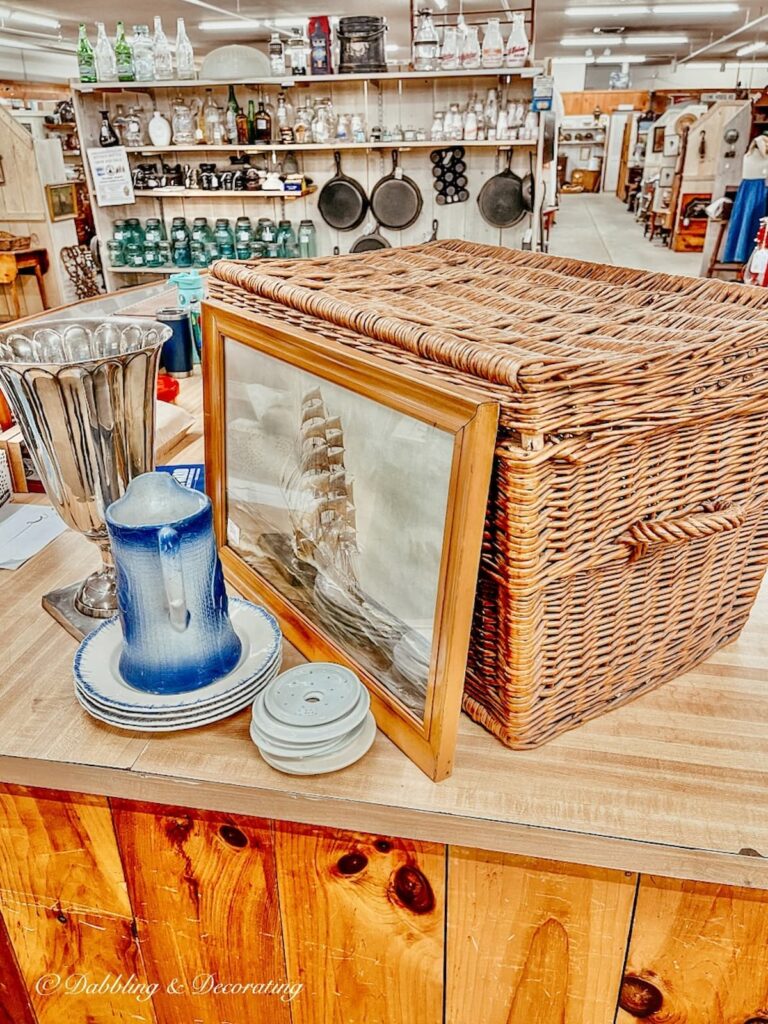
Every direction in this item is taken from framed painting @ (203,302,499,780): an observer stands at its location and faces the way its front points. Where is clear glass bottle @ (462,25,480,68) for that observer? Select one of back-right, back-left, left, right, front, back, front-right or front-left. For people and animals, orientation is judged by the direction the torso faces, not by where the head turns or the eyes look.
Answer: back-right

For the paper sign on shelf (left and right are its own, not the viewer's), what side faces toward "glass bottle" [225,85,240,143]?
left

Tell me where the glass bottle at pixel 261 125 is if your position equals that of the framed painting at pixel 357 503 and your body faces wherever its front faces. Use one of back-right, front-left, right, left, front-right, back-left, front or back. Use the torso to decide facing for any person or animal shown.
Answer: back-right

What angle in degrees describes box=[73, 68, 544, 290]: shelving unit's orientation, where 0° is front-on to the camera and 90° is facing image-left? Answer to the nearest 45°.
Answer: approximately 0°

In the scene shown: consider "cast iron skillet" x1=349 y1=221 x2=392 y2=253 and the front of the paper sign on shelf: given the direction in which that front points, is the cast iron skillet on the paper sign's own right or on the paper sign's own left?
on the paper sign's own left

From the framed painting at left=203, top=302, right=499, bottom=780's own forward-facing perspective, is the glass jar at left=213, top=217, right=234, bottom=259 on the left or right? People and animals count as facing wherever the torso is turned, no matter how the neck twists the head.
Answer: on its right
